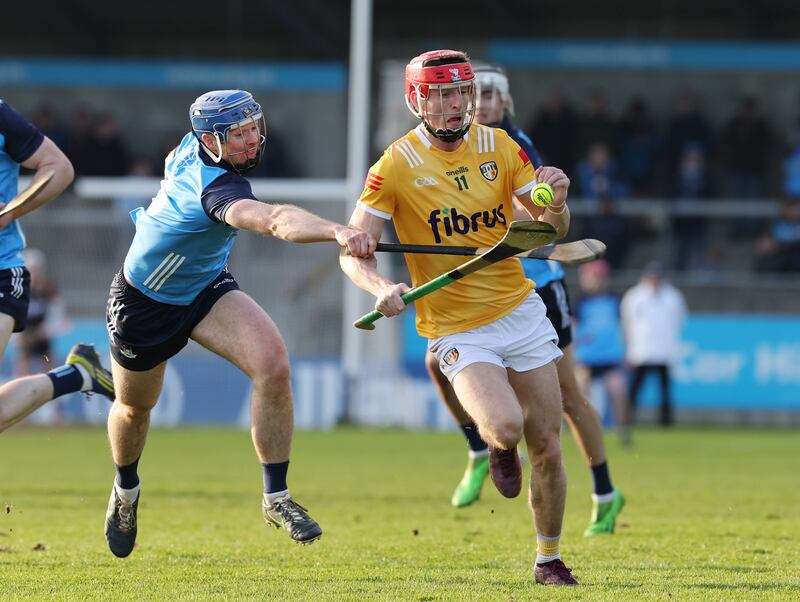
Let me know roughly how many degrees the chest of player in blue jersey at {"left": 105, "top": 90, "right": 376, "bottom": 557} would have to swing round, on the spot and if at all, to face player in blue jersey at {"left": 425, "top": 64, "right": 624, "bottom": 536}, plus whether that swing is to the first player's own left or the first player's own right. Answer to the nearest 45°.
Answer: approximately 90° to the first player's own left

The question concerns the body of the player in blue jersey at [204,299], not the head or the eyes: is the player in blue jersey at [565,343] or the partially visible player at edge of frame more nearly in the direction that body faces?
the player in blue jersey

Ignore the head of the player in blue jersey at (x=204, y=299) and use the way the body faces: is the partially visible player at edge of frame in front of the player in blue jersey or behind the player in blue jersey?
behind

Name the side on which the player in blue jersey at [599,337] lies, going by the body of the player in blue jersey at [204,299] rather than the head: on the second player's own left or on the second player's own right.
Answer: on the second player's own left

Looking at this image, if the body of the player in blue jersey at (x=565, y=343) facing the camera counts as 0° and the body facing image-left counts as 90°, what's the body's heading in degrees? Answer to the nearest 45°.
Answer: approximately 45°

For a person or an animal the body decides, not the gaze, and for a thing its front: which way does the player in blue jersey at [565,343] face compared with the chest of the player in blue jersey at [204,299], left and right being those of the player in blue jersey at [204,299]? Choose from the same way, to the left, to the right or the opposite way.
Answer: to the right

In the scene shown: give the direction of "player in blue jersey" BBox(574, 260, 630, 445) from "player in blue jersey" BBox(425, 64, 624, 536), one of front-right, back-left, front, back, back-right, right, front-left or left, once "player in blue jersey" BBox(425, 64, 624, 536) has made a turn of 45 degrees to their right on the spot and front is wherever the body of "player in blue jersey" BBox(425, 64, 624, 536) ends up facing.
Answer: right

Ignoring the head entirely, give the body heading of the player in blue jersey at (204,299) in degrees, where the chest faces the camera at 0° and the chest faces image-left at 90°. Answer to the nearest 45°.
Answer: approximately 315°

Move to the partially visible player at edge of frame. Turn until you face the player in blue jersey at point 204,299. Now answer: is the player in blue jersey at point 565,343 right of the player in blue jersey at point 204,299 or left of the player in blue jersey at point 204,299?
left
